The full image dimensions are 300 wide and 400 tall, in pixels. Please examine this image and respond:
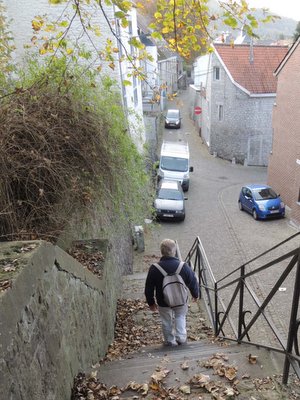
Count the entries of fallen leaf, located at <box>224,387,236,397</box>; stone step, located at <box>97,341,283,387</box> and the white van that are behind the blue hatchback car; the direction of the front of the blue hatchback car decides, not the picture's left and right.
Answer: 1

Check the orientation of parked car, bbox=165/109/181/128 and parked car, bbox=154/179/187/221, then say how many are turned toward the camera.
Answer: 2

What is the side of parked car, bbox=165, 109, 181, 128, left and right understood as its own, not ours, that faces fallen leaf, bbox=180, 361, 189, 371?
front

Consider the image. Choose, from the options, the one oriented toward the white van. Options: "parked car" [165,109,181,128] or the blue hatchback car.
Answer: the parked car

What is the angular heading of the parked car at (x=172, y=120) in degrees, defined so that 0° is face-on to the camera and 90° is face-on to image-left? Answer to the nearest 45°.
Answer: approximately 0°

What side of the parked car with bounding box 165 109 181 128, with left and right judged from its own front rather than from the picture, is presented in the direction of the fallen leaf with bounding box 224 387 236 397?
front

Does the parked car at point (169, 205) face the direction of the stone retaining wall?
yes

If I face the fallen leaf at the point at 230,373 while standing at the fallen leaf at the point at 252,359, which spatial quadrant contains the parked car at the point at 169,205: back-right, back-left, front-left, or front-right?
back-right

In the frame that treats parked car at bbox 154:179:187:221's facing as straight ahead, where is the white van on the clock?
The white van is roughly at 6 o'clock from the parked car.

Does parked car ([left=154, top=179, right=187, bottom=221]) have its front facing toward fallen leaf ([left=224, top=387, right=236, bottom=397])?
yes

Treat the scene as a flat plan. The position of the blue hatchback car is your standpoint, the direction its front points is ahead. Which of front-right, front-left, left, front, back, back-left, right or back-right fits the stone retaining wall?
front-right

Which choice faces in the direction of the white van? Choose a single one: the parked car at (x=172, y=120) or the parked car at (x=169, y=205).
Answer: the parked car at (x=172, y=120)

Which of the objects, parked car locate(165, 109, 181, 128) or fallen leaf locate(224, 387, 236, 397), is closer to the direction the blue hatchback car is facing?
the fallen leaf

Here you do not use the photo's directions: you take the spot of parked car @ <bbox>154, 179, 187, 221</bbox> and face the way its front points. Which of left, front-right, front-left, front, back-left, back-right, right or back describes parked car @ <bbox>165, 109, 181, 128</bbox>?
back
